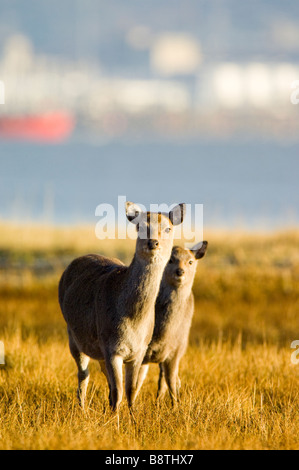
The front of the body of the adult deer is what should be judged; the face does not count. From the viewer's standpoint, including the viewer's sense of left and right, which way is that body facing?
facing the viewer and to the right of the viewer

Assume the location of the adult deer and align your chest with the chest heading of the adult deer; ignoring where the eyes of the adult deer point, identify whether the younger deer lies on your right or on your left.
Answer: on your left
